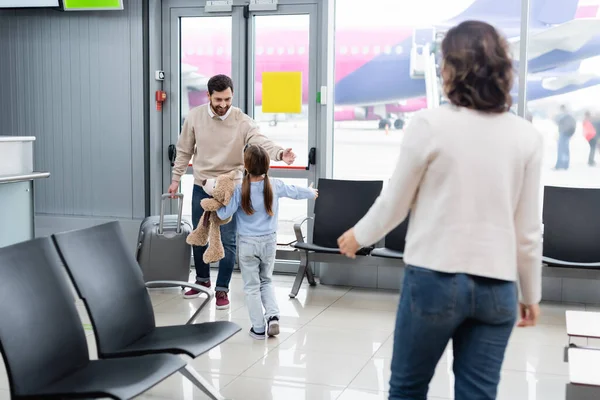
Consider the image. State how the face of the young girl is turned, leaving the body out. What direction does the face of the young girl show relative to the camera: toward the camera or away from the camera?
away from the camera

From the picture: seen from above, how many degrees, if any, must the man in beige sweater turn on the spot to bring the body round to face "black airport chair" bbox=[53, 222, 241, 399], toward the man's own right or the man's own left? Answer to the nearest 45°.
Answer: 0° — they already face it

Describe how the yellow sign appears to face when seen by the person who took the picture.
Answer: facing the viewer

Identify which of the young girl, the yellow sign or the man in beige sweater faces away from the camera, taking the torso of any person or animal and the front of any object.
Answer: the young girl

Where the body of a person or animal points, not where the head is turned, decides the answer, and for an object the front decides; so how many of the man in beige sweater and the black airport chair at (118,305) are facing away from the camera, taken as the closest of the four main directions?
0

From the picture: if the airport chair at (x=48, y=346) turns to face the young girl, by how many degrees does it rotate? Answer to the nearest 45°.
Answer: approximately 90° to its left

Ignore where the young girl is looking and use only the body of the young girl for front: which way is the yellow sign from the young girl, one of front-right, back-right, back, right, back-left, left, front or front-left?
front

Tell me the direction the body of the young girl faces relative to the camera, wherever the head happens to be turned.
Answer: away from the camera

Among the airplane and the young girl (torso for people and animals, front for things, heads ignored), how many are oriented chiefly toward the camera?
0

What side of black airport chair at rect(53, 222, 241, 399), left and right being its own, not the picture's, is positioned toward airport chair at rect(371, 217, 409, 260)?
left

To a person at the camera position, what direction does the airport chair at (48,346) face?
facing the viewer and to the right of the viewer

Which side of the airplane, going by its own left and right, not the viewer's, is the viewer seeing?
left

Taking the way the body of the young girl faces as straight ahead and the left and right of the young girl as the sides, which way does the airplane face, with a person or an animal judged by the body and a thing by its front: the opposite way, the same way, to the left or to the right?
to the left

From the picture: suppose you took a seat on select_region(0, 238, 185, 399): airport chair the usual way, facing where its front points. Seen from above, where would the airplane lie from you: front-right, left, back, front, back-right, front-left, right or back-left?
left

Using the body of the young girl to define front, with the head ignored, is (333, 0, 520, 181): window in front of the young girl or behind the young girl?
in front

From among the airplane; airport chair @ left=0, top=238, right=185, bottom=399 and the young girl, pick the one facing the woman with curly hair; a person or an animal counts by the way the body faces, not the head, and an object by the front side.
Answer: the airport chair

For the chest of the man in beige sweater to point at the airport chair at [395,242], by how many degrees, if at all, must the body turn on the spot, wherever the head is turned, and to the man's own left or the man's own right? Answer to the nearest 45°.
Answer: approximately 90° to the man's own left
